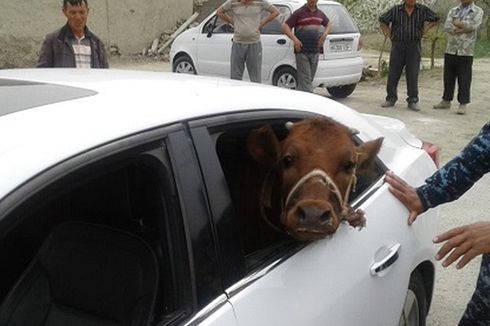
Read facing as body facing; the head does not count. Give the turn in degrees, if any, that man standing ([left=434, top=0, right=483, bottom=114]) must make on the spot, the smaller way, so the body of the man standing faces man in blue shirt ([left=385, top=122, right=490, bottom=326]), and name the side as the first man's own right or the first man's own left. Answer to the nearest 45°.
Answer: approximately 45° to the first man's own left

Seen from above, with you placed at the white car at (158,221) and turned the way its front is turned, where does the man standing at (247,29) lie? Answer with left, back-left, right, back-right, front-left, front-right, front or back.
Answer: back-right

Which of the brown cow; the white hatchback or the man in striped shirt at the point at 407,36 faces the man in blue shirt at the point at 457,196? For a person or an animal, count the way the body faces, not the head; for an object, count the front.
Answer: the man in striped shirt

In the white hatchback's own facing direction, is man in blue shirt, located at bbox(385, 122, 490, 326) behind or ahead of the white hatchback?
behind

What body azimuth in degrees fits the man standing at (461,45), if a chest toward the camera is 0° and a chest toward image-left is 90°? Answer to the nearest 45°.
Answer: approximately 45°

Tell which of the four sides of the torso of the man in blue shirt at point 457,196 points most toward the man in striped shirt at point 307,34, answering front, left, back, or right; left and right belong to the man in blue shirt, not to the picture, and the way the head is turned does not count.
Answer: right

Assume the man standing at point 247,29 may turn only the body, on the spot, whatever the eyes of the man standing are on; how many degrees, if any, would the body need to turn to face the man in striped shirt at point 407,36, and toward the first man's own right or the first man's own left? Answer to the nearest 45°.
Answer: approximately 90° to the first man's own left

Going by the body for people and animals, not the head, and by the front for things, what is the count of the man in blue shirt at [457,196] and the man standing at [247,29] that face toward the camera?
1

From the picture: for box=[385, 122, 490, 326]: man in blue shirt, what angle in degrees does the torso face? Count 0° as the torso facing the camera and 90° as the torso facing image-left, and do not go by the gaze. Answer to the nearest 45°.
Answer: approximately 90°
